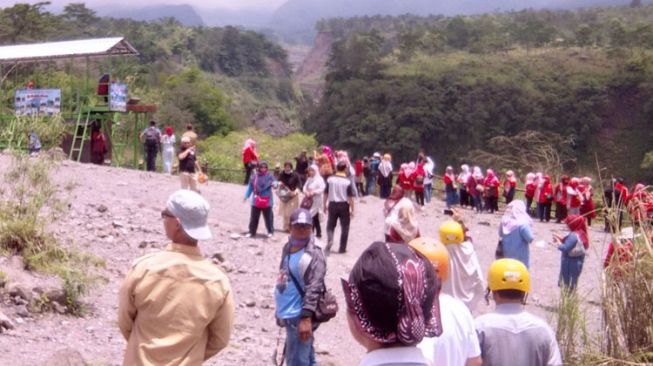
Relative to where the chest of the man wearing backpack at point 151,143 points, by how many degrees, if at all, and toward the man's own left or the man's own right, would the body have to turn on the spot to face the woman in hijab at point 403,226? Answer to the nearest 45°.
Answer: approximately 180°

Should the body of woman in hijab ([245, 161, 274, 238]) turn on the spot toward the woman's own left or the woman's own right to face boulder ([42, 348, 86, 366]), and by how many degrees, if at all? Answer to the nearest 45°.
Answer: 0° — they already face it

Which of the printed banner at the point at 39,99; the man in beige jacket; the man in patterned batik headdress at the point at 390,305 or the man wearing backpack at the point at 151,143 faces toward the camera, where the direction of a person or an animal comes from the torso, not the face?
the printed banner

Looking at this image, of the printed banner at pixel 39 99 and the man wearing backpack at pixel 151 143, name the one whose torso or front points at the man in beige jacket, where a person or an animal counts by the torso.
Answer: the printed banner

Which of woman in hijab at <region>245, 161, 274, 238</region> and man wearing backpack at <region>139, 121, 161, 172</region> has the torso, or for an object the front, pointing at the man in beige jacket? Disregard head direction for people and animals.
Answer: the woman in hijab

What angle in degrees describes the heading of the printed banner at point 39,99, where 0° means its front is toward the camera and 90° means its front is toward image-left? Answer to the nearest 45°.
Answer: approximately 0°

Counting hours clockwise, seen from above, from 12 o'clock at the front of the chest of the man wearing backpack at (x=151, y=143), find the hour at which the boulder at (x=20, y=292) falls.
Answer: The boulder is roughly at 6 o'clock from the man wearing backpack.

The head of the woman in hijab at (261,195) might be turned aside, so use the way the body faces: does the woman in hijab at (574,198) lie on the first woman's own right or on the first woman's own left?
on the first woman's own left

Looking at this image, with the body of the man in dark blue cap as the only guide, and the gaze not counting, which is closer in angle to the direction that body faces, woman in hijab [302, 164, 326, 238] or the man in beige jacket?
the man in beige jacket

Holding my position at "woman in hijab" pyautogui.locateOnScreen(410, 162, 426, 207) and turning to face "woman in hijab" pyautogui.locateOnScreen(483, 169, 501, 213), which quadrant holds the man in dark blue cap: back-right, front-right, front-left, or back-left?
back-right

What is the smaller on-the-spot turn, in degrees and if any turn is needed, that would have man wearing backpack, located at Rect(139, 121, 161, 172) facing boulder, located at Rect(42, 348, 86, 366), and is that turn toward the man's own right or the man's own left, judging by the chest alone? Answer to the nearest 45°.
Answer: approximately 180°
